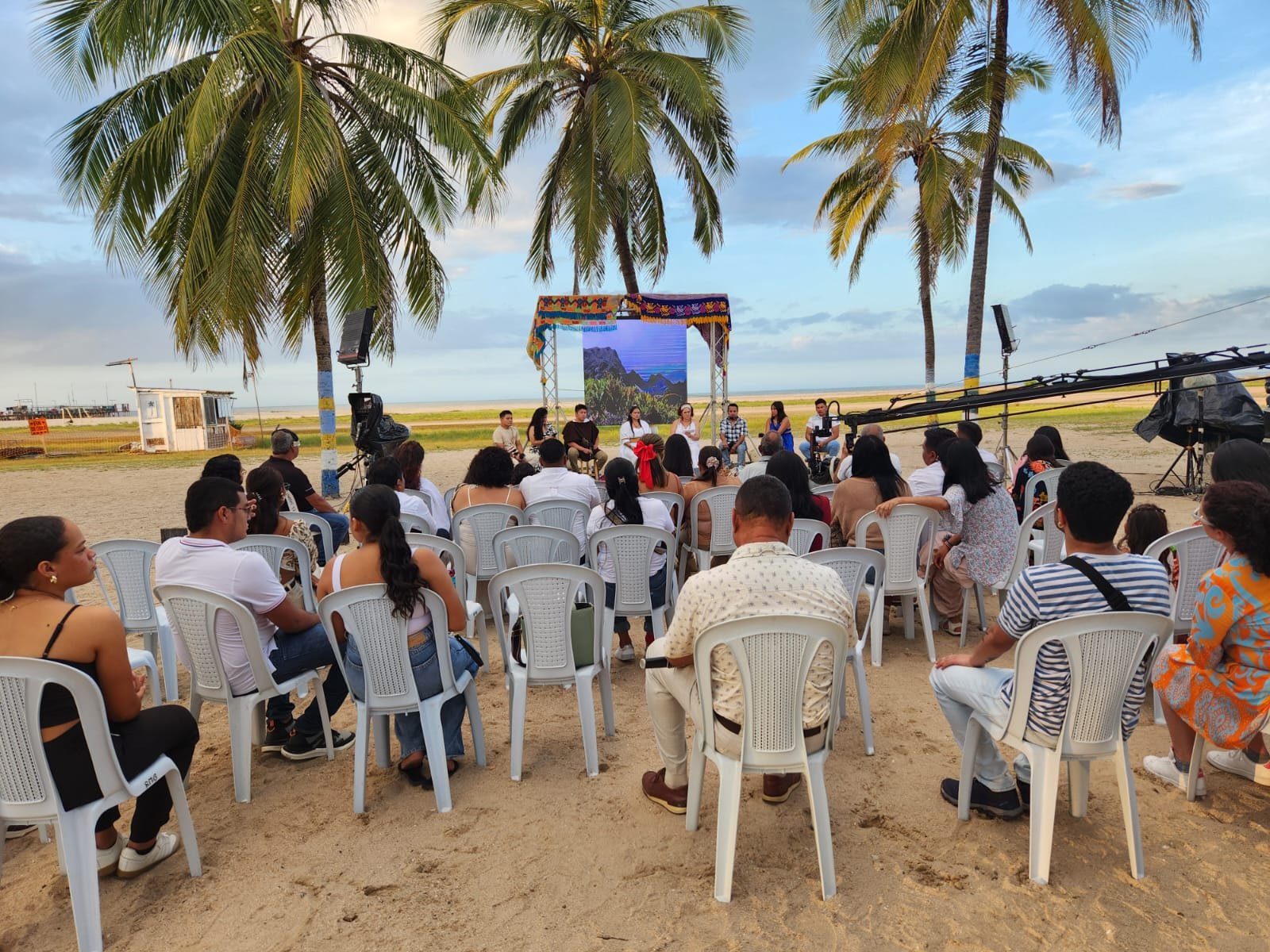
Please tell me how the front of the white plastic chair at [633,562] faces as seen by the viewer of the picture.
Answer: facing away from the viewer

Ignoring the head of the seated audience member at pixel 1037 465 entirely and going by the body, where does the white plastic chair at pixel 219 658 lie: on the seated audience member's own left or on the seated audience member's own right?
on the seated audience member's own left

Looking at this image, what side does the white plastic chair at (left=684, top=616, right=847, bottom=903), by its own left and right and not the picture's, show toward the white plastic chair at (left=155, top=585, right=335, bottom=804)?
left

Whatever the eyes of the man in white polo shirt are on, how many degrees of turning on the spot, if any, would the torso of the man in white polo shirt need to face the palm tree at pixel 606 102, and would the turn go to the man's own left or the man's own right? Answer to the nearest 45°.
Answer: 0° — they already face it

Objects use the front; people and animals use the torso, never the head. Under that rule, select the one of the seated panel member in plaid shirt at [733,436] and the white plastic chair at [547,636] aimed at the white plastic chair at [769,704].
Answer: the seated panel member in plaid shirt

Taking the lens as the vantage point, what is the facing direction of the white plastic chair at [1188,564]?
facing away from the viewer and to the left of the viewer

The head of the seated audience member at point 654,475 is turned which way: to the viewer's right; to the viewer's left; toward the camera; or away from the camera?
away from the camera

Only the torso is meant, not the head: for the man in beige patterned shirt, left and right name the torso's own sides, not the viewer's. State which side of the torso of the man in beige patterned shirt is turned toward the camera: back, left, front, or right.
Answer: back

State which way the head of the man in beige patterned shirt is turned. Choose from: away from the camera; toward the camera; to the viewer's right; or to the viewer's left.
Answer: away from the camera

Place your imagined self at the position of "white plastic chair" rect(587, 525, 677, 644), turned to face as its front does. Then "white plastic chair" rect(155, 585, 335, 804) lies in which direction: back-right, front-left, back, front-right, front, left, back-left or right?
back-left

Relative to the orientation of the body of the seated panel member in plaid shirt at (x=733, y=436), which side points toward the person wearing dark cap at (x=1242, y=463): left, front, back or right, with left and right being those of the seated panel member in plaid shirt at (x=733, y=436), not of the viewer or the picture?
front
